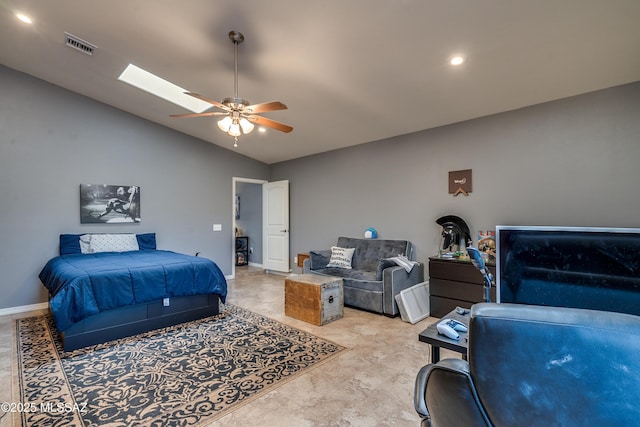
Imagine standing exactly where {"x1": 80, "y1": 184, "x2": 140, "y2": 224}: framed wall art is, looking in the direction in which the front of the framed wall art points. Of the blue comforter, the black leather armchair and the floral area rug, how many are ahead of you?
3

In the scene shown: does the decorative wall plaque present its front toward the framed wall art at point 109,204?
no

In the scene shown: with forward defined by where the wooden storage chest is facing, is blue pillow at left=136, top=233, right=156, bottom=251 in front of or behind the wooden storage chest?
behind

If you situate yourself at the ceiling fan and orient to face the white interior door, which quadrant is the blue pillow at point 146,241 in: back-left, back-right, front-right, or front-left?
front-left

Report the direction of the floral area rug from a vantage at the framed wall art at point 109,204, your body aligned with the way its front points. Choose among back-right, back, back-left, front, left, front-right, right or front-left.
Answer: front

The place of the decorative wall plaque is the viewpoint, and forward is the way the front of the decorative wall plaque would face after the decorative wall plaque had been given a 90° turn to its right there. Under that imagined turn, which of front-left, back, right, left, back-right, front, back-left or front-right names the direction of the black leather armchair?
left

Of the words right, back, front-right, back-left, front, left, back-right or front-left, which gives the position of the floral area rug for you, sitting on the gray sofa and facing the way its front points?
front

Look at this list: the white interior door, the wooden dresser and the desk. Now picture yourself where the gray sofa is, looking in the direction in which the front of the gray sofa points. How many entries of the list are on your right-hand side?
1

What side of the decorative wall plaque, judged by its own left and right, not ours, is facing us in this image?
front

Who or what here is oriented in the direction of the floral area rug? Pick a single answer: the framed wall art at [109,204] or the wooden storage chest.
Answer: the framed wall art

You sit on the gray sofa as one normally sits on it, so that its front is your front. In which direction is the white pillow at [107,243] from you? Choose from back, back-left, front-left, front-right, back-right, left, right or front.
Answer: front-right
